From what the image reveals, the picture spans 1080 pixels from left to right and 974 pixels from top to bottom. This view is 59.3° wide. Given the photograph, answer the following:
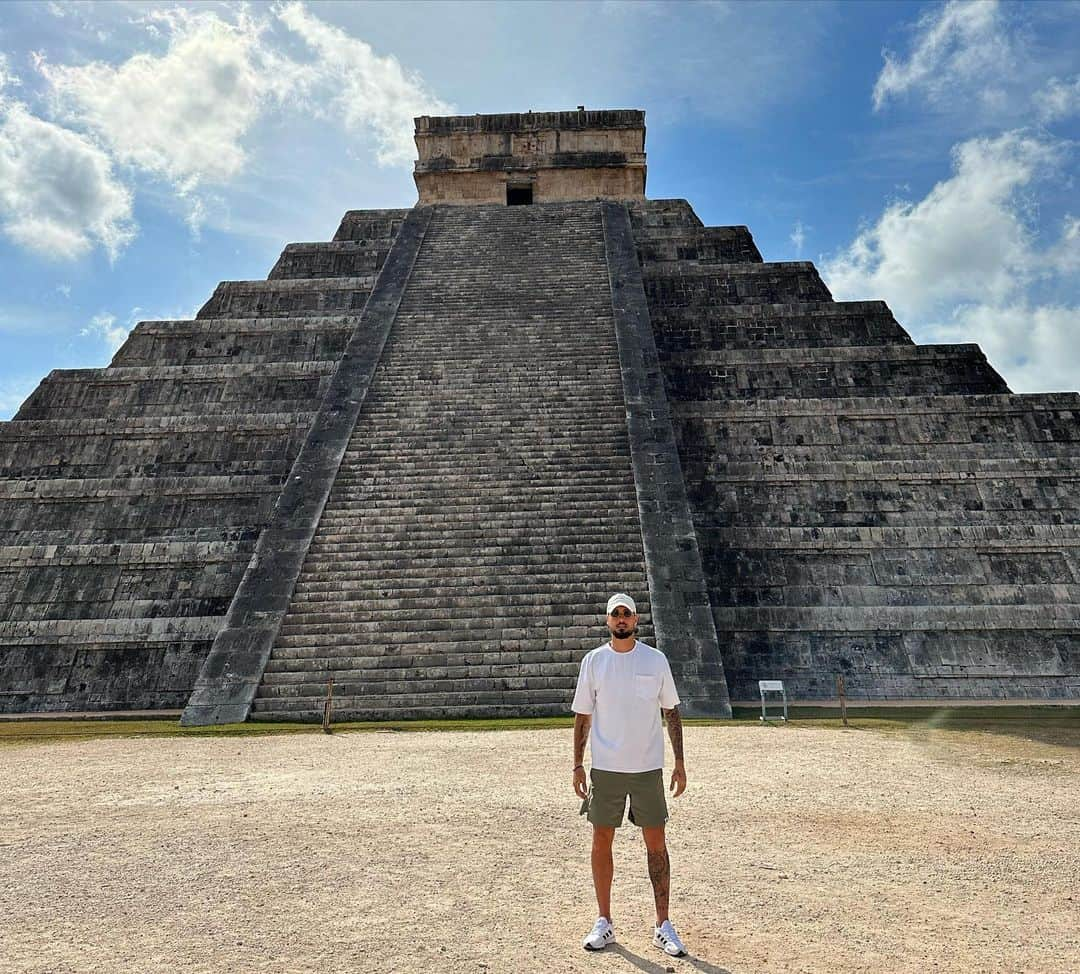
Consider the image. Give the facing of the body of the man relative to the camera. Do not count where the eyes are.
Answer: toward the camera

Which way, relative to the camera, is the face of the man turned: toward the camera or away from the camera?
toward the camera

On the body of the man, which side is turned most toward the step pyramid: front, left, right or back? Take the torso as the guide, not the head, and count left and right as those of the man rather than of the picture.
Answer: back
